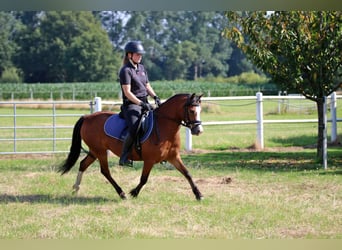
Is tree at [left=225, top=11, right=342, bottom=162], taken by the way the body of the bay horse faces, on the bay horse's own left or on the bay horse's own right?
on the bay horse's own left

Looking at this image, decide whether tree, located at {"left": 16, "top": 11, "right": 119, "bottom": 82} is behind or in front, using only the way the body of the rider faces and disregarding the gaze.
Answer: behind

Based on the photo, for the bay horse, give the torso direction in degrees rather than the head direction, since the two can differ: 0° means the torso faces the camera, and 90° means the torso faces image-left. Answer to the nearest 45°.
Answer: approximately 270°

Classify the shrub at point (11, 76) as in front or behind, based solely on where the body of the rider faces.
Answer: behind

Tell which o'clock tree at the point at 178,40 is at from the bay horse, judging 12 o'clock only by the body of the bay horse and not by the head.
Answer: The tree is roughly at 9 o'clock from the bay horse.

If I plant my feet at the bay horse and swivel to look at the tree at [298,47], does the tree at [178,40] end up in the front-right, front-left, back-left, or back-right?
front-left

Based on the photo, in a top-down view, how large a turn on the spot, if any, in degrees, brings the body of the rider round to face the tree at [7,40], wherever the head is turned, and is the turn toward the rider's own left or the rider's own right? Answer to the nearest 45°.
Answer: approximately 135° to the rider's own left

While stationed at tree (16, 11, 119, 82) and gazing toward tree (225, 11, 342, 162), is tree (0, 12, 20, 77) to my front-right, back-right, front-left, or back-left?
back-right

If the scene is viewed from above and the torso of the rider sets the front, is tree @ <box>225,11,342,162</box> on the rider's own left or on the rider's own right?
on the rider's own left

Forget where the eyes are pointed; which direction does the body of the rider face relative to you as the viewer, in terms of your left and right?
facing the viewer and to the right of the viewer

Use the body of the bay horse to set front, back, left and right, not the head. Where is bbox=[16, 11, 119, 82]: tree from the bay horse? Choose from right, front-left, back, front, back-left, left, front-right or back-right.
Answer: left
